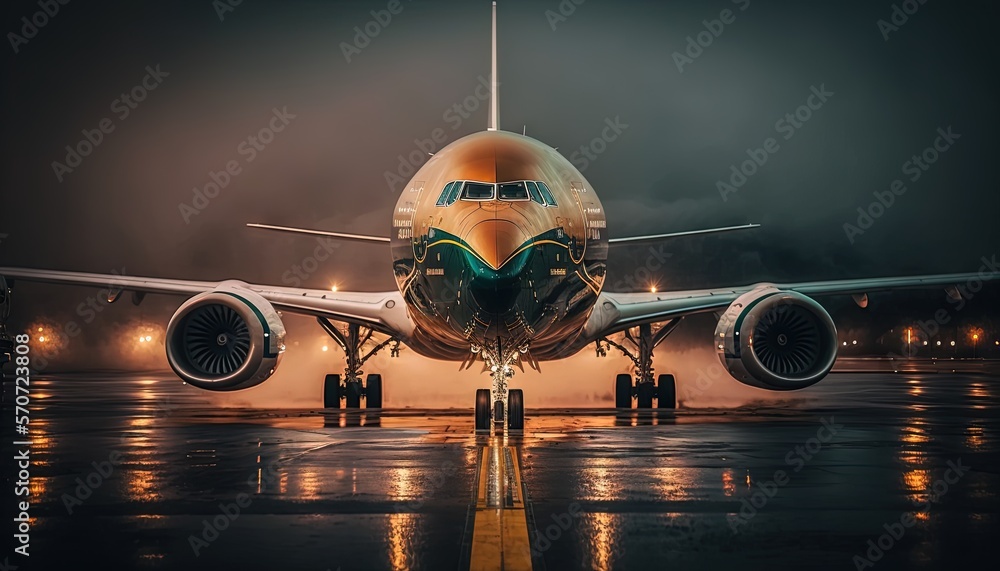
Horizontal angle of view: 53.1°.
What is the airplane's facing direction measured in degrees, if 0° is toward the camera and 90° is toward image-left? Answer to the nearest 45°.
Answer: approximately 0°
